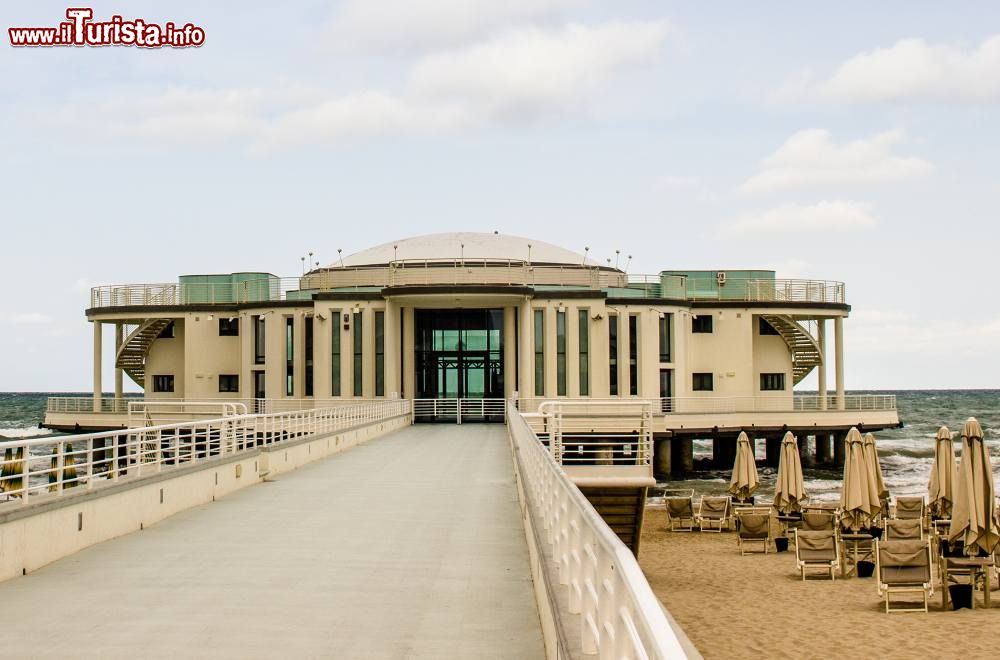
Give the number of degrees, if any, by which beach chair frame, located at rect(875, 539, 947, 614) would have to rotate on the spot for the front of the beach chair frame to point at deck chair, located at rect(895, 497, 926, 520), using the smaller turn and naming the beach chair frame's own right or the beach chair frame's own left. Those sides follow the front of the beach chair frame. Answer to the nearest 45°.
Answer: approximately 180°
